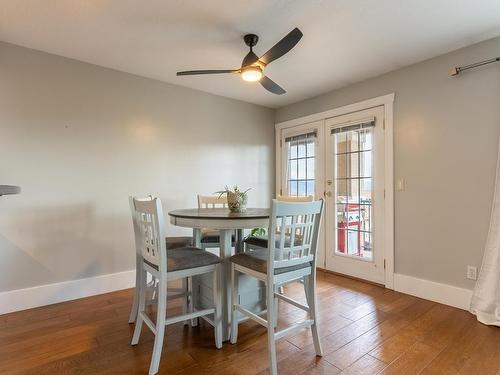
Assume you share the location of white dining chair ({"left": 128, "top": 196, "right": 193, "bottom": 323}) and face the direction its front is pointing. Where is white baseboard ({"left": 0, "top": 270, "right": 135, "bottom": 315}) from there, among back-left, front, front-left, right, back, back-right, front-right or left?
back-left

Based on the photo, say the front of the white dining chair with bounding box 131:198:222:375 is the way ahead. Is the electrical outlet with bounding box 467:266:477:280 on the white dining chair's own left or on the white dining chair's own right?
on the white dining chair's own right

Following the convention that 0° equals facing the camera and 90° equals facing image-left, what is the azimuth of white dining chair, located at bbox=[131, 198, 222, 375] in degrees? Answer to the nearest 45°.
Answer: approximately 225°

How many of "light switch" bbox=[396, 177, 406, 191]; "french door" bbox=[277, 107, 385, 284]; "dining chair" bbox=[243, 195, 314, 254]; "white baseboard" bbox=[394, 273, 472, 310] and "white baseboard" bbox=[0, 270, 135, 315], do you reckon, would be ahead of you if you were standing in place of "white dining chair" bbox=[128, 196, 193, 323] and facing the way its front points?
4

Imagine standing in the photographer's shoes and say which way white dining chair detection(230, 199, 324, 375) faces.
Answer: facing away from the viewer and to the left of the viewer

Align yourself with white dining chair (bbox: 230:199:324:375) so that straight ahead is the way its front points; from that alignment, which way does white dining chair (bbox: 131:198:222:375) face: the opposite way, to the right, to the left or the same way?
to the right

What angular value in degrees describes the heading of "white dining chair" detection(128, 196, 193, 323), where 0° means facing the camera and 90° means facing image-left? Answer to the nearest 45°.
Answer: approximately 270°

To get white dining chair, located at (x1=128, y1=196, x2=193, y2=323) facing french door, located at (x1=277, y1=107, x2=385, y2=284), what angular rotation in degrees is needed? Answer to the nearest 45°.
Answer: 0° — it already faces it

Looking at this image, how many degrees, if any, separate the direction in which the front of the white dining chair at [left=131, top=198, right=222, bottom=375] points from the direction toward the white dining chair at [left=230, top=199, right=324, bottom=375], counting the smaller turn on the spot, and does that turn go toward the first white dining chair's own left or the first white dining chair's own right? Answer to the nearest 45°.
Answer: approximately 45° to the first white dining chair's own right
